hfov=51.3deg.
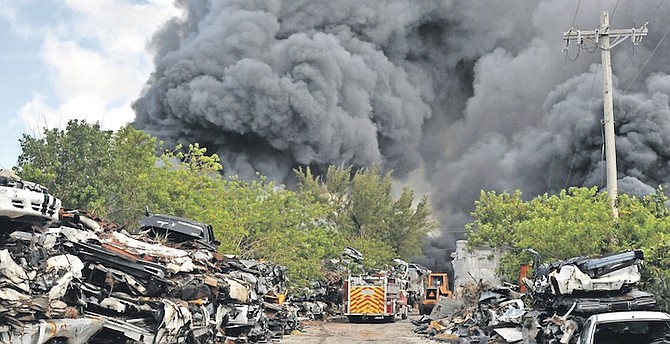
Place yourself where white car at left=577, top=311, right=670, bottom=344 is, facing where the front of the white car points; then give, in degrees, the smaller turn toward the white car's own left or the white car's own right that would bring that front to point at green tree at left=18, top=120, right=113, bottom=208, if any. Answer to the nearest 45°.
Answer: approximately 90° to the white car's own right

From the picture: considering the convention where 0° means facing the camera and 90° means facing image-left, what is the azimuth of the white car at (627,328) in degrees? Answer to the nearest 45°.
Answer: approximately 0°

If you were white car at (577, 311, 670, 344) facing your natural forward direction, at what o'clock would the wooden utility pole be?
The wooden utility pole is roughly at 6 o'clock from the white car.

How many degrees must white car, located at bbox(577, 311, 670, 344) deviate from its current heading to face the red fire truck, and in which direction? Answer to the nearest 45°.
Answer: approximately 135° to its right

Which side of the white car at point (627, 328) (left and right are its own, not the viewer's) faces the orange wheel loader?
back
